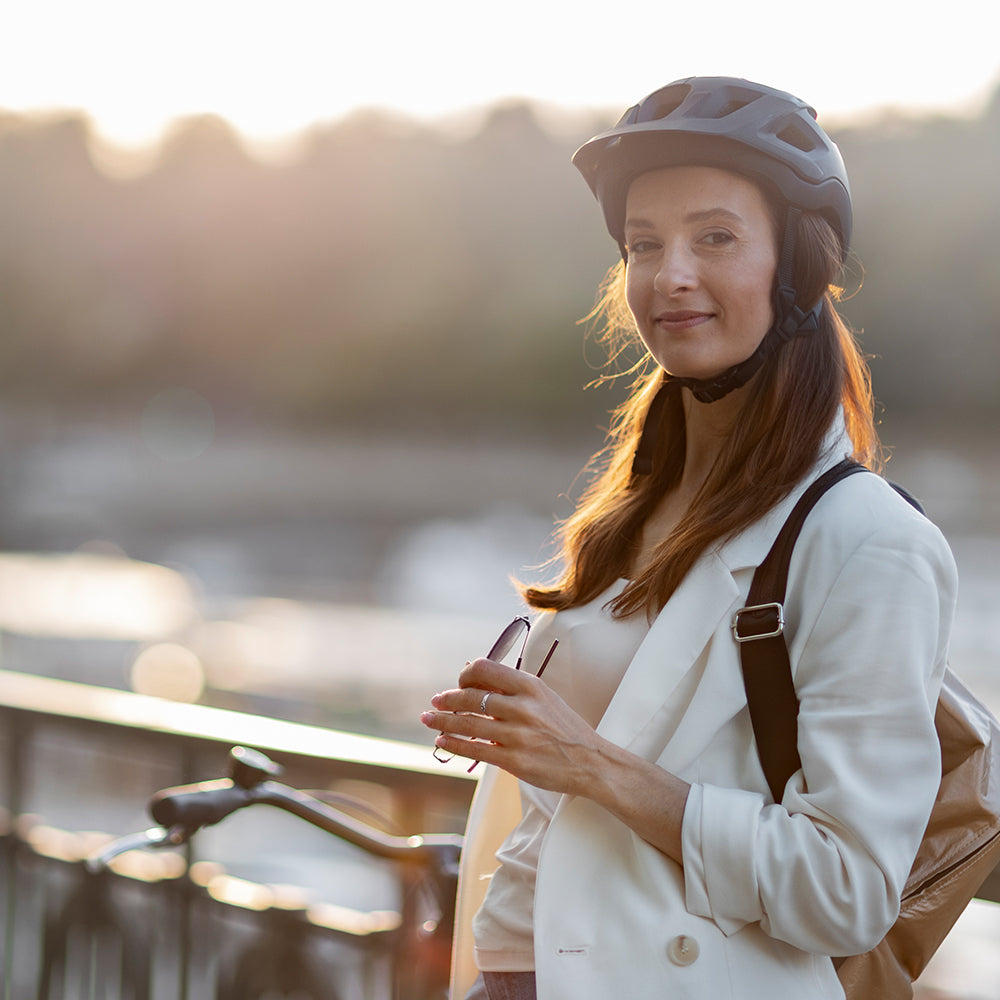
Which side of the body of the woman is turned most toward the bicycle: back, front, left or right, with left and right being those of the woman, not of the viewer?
right

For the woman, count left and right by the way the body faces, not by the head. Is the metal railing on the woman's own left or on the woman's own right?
on the woman's own right

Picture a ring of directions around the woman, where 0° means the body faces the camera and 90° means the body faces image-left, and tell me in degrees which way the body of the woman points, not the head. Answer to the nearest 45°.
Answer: approximately 45°
